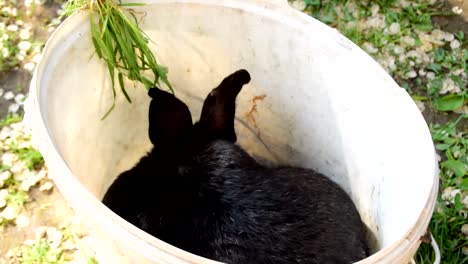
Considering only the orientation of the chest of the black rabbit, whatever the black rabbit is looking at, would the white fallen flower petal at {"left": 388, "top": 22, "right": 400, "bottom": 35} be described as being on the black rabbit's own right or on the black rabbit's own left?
on the black rabbit's own right

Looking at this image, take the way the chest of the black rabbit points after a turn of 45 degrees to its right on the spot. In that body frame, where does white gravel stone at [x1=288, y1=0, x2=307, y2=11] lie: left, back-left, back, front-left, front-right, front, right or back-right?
front-right

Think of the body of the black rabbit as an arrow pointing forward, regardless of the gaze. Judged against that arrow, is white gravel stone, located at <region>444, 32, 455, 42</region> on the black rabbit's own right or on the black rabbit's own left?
on the black rabbit's own right
